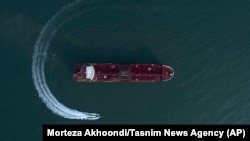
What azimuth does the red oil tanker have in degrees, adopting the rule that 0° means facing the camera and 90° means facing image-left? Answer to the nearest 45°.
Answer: approximately 270°
